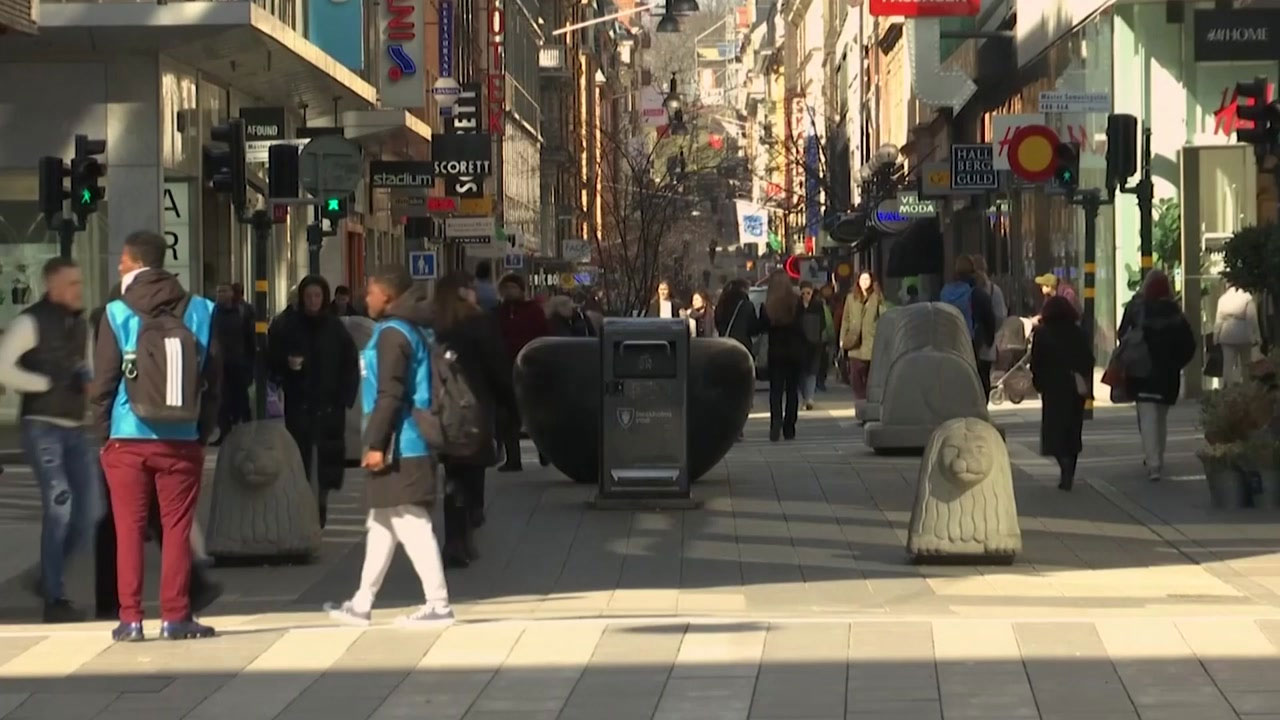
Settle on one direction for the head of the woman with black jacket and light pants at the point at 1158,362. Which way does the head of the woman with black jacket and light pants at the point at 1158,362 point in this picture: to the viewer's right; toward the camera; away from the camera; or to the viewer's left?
away from the camera

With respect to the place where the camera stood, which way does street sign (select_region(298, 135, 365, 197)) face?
facing away from the viewer

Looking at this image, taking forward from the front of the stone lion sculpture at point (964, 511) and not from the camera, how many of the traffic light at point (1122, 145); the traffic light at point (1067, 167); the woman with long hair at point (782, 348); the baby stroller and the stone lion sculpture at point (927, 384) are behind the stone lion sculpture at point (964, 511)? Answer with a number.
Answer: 5

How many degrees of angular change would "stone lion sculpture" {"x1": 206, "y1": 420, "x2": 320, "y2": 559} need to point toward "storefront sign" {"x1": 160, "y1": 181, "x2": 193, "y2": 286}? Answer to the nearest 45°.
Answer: approximately 180°

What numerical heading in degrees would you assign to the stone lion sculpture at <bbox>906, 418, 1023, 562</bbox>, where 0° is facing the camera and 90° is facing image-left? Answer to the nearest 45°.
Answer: approximately 0°

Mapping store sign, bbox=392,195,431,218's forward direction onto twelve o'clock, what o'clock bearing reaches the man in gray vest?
The man in gray vest is roughly at 12 o'clock from the store sign.

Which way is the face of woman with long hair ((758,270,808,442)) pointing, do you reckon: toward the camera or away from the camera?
away from the camera

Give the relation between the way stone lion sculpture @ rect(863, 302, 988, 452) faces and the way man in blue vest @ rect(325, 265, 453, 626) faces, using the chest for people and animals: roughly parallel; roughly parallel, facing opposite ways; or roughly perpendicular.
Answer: roughly perpendicular

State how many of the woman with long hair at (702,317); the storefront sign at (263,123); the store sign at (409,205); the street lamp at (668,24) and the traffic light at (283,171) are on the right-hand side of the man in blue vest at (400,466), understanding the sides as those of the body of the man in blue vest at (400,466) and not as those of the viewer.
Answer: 5

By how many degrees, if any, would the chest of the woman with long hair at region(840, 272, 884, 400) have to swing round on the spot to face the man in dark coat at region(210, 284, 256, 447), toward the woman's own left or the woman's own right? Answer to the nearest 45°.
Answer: approximately 45° to the woman's own right
